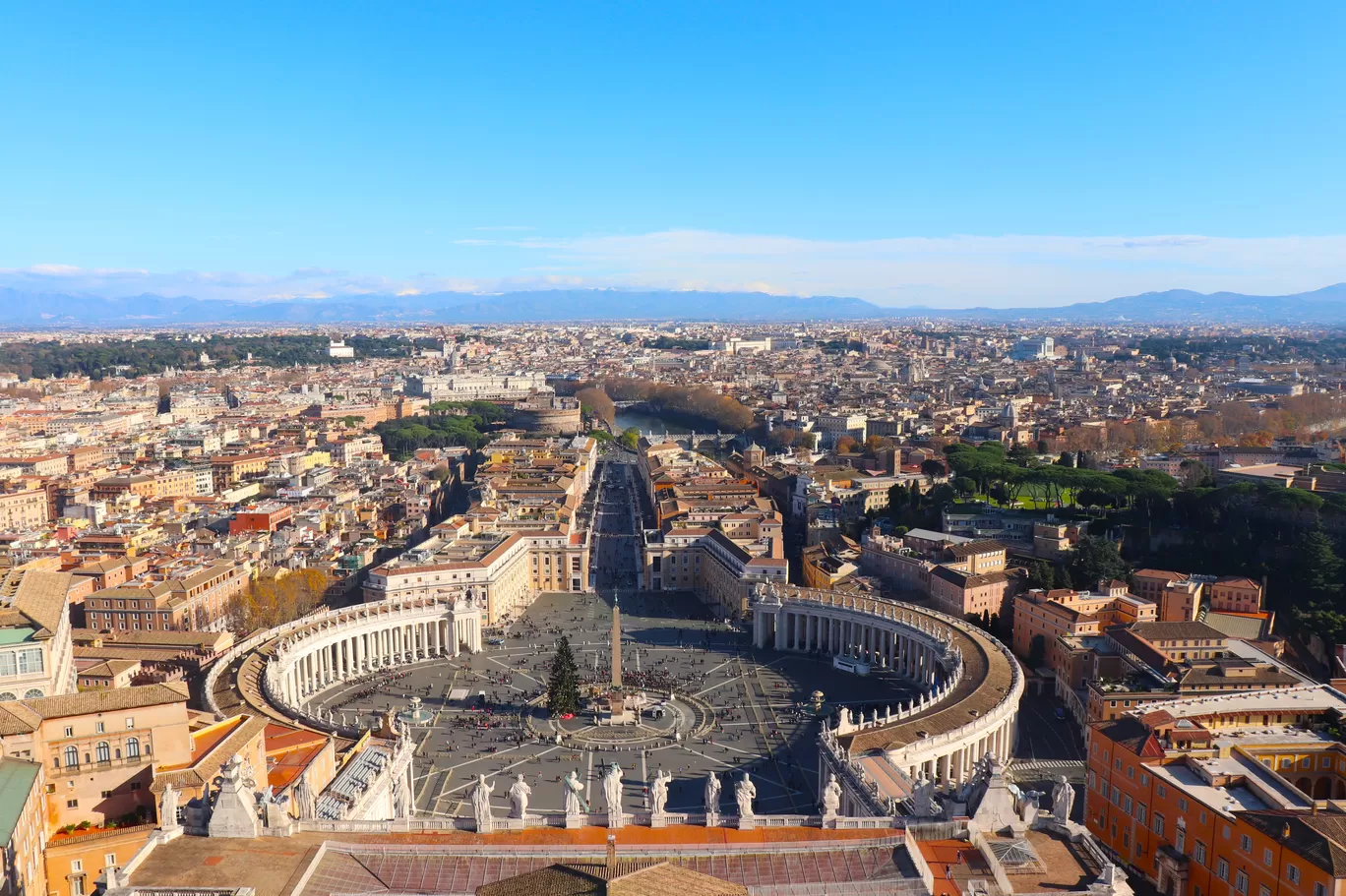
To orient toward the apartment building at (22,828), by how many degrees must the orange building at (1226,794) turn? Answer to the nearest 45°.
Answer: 0° — it already faces it

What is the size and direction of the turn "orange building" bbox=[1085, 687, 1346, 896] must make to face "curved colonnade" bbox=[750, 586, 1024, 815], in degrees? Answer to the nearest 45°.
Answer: approximately 90° to its right

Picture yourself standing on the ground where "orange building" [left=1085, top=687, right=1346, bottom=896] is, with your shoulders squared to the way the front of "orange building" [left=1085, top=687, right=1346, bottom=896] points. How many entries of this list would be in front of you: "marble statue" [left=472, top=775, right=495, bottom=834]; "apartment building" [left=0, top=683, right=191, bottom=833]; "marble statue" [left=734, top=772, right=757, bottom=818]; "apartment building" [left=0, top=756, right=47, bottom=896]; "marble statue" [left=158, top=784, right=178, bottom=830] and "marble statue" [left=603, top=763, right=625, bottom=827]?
6

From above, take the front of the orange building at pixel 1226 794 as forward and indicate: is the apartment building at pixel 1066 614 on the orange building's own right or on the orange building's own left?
on the orange building's own right

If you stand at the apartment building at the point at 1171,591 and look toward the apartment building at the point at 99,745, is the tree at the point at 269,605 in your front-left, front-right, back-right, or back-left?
front-right

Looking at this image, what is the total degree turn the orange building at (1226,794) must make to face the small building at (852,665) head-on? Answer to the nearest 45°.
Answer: approximately 90° to its right

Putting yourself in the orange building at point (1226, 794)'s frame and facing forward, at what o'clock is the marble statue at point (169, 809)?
The marble statue is roughly at 12 o'clock from the orange building.

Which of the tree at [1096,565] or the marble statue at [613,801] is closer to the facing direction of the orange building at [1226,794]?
the marble statue

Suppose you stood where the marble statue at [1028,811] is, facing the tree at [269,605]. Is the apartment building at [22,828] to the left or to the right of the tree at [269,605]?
left

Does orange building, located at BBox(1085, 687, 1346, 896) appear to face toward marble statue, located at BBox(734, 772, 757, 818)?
yes

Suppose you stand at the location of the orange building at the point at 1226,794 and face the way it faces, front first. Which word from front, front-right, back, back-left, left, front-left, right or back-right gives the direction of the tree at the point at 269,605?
front-right

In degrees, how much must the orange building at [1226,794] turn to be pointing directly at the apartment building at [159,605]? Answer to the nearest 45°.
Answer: approximately 45° to its right

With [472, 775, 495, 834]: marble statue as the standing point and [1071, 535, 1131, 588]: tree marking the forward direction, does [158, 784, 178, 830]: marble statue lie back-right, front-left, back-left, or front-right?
back-left

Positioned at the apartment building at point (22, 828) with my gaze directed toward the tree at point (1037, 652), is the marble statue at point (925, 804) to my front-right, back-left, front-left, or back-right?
front-right

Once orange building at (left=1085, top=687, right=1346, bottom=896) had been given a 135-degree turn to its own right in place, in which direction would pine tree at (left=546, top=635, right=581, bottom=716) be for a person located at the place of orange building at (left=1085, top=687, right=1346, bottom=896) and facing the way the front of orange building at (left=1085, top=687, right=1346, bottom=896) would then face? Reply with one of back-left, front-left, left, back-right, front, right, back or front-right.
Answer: left

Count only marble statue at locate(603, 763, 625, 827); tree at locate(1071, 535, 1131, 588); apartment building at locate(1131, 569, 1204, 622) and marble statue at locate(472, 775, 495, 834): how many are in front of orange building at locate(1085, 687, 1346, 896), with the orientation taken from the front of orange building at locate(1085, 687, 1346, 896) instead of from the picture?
2

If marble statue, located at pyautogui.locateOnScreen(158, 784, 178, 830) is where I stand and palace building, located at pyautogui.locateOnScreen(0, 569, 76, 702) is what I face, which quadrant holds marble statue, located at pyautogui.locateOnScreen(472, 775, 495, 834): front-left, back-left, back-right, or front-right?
back-right

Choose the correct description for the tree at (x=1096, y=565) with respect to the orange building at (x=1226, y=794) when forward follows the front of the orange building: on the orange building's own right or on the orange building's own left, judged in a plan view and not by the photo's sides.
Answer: on the orange building's own right

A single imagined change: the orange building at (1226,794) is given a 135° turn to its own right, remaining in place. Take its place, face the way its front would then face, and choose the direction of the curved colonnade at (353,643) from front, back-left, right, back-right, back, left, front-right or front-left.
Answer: left

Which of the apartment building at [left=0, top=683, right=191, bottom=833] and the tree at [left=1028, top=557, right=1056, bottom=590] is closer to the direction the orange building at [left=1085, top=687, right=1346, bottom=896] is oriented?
the apartment building

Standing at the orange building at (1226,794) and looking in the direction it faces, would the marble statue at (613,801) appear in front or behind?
in front

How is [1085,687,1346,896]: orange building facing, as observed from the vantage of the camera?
facing the viewer and to the left of the viewer
